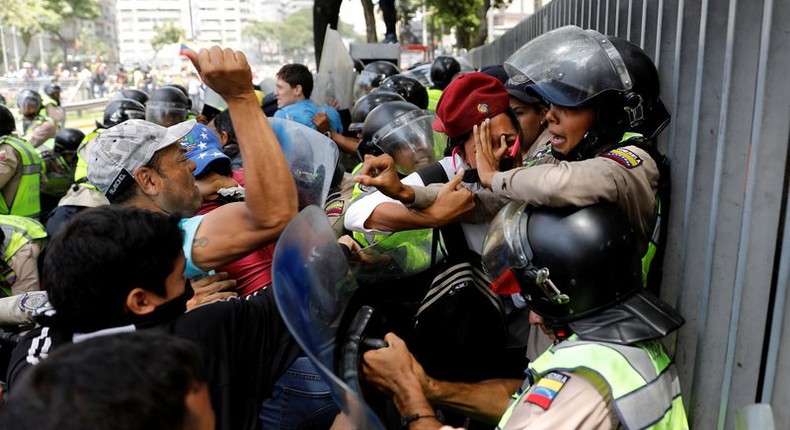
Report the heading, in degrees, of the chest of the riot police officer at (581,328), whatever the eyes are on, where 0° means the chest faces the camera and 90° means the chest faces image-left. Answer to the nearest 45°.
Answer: approximately 90°
